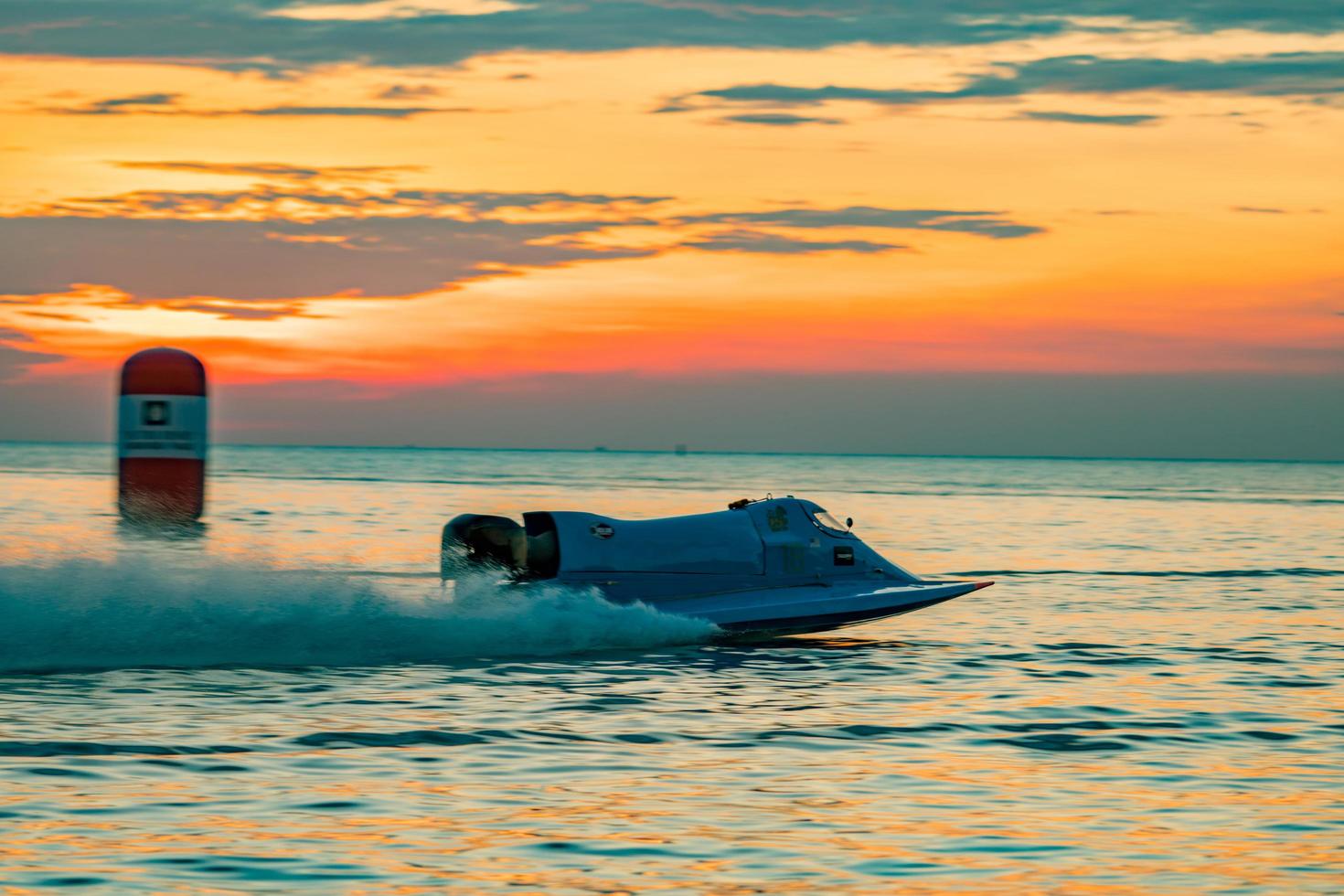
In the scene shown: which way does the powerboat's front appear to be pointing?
to the viewer's right

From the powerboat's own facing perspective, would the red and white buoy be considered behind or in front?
behind
